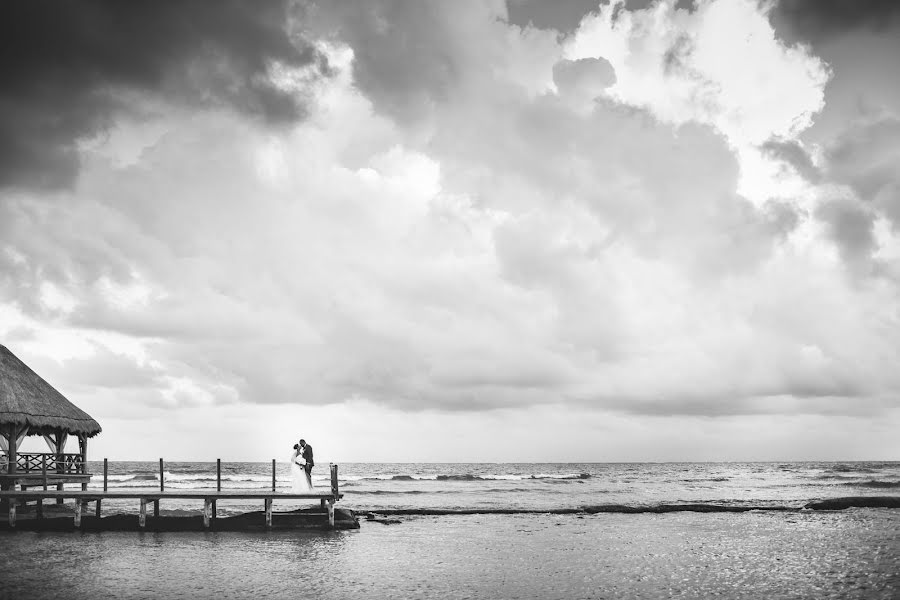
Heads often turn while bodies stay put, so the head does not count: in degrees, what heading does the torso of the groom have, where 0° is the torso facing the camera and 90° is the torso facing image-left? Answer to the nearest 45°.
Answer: approximately 90°

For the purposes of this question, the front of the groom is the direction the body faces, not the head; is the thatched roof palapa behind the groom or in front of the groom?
in front
